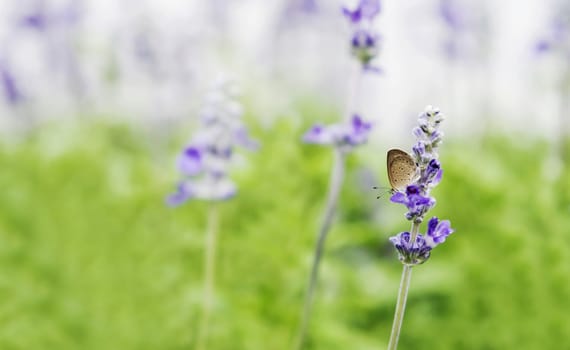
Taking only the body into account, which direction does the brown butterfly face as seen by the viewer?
to the viewer's left

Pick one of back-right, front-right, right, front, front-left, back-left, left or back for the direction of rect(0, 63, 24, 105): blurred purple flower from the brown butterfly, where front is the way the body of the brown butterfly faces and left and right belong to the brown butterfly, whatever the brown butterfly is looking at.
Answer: front-right
